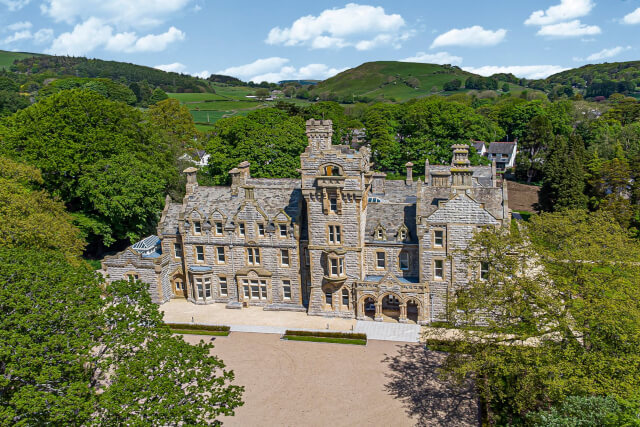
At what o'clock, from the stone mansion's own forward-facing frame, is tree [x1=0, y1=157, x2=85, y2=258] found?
The tree is roughly at 3 o'clock from the stone mansion.

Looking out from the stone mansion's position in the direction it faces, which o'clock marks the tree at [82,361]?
The tree is roughly at 1 o'clock from the stone mansion.

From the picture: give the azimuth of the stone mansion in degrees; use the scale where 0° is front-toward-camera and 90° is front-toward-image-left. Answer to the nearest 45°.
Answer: approximately 0°

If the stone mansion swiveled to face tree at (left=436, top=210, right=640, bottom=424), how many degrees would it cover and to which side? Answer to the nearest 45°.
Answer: approximately 45° to its left

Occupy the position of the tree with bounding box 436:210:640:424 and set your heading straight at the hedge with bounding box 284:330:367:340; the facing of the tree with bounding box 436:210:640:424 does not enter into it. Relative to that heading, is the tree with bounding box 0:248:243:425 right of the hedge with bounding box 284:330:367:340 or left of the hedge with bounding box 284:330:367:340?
left

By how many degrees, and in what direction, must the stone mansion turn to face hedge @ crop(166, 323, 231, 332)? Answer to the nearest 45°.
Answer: approximately 90° to its right
